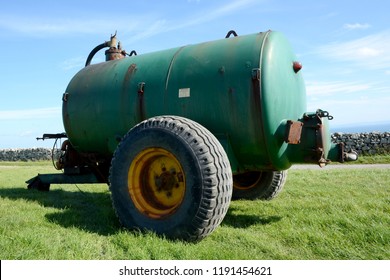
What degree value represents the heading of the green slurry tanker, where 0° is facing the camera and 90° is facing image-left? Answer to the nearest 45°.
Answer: approximately 135°

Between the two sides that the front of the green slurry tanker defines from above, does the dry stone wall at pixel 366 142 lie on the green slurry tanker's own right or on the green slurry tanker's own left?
on the green slurry tanker's own right
